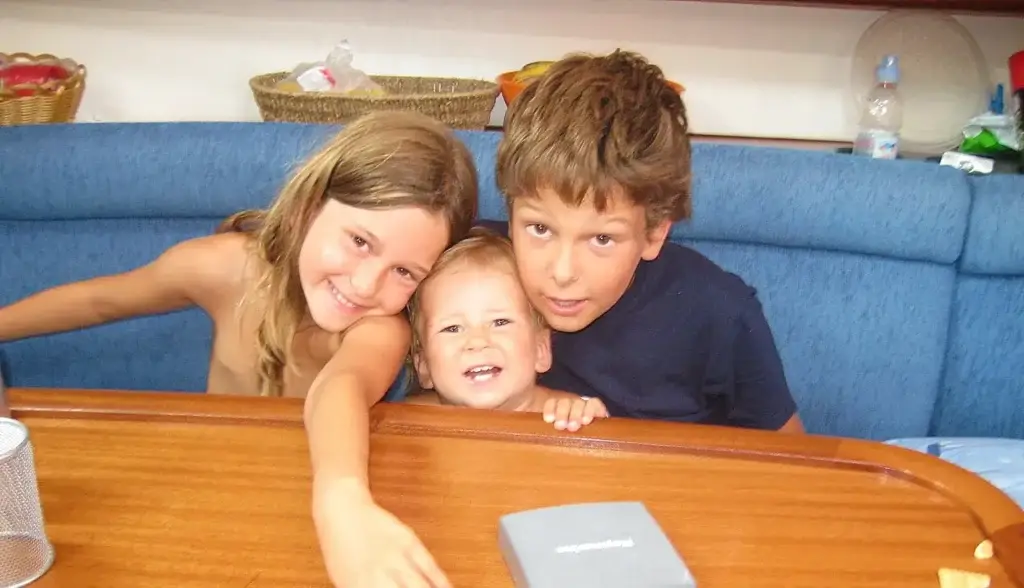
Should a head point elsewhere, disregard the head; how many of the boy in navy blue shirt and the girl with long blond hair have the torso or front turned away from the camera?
0

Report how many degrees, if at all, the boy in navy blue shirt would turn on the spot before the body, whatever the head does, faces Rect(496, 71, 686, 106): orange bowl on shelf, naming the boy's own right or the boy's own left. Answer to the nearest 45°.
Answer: approximately 135° to the boy's own right

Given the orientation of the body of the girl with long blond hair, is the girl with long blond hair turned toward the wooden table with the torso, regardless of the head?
yes

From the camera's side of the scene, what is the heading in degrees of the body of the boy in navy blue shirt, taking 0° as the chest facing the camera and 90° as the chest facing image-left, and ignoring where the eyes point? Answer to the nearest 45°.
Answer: approximately 45°

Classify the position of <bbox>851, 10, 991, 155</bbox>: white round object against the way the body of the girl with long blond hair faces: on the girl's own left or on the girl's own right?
on the girl's own left

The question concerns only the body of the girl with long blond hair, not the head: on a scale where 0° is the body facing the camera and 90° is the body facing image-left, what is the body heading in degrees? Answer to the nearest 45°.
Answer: approximately 0°

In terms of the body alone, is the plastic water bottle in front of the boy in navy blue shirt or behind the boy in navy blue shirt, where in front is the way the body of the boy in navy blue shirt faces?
behind

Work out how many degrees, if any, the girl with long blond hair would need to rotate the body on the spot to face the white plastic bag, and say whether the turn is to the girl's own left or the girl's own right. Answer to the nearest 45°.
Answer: approximately 180°
